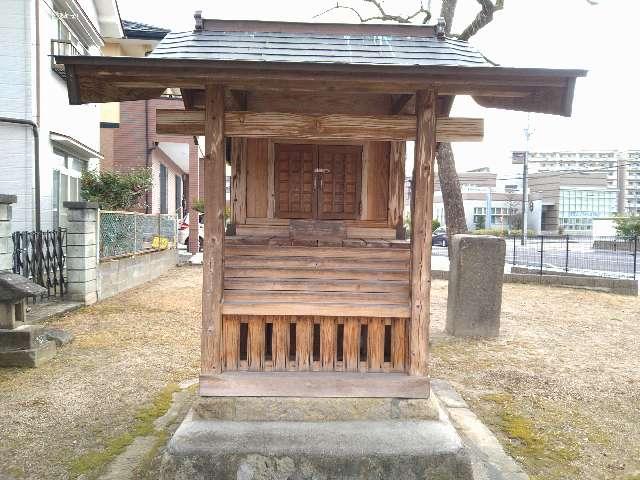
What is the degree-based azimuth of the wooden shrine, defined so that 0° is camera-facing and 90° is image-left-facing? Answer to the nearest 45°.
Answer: approximately 0°

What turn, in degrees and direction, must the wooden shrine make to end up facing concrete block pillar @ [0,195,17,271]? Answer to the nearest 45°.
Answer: approximately 135° to its right

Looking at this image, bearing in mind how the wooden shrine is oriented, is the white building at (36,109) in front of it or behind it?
behind

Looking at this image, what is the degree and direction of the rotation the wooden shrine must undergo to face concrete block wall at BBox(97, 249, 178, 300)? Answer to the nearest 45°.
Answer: approximately 135° to its right

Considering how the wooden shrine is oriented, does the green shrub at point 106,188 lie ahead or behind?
behind

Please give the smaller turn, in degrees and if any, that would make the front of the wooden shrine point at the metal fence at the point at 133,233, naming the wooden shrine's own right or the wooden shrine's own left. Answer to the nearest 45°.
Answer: approximately 135° to the wooden shrine's own right

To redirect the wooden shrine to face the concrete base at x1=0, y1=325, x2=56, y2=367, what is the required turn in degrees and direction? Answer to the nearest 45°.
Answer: approximately 135° to its right

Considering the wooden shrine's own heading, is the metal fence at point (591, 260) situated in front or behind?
behind

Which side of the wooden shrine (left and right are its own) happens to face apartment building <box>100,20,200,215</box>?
back

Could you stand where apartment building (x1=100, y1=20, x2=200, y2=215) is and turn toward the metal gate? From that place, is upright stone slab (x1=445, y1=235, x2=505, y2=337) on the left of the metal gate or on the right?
left
